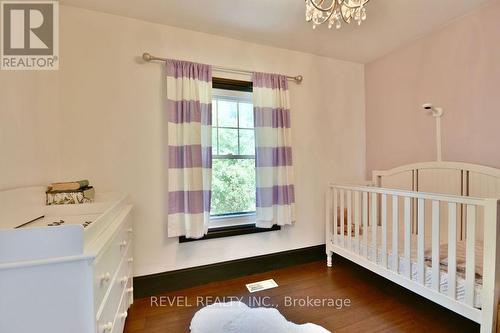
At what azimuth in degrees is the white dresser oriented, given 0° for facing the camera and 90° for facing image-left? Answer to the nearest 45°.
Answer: approximately 270°

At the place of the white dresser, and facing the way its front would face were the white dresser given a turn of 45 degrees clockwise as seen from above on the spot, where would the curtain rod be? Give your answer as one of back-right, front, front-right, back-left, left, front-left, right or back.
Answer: left

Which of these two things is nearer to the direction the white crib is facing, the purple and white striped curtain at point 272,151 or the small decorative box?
the small decorative box

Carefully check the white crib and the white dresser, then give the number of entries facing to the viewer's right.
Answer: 1

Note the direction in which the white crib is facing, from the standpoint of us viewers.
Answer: facing the viewer and to the left of the viewer

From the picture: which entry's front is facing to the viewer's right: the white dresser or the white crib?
the white dresser

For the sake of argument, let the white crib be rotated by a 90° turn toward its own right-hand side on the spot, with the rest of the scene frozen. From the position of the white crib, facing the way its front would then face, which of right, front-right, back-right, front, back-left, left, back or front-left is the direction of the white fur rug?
left

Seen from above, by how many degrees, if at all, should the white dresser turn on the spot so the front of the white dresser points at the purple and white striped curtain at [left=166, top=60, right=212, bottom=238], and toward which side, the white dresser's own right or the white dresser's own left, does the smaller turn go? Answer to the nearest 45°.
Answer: approximately 45° to the white dresser's own left

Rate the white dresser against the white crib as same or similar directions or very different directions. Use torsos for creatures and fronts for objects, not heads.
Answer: very different directions
